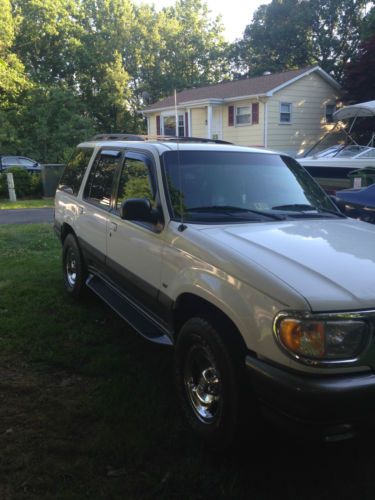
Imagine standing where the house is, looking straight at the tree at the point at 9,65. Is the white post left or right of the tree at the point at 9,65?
left

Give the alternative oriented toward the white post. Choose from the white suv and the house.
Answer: the house

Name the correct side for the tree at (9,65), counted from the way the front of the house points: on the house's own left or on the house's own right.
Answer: on the house's own right

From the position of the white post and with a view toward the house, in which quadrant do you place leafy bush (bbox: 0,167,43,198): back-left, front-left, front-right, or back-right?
front-left

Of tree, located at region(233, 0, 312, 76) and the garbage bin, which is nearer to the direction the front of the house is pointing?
the garbage bin

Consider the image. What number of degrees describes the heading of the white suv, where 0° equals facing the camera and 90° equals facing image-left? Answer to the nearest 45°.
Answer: approximately 315°

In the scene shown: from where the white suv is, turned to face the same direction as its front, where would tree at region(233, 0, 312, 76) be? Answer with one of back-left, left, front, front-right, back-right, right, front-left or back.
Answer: back-left

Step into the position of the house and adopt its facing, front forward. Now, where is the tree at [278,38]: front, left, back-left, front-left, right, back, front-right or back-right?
back-right

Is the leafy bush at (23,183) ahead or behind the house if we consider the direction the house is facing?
ahead

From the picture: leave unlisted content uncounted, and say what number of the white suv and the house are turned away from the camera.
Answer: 0
